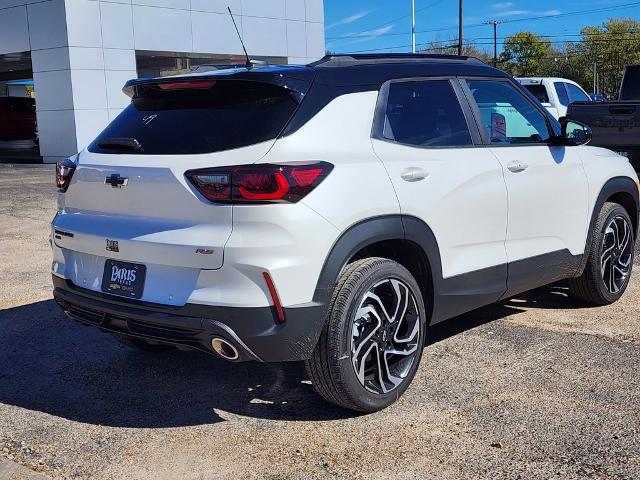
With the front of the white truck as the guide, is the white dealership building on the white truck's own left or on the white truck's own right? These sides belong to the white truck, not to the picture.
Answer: on the white truck's own left

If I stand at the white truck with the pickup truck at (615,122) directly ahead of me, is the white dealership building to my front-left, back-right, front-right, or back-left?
back-right

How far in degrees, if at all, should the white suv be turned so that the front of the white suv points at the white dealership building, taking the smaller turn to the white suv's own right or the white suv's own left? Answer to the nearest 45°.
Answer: approximately 45° to the white suv's own left

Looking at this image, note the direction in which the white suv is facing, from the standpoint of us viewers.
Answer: facing away from the viewer and to the right of the viewer

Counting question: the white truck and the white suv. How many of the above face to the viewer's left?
0

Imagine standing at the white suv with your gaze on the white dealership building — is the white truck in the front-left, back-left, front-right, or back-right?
front-right

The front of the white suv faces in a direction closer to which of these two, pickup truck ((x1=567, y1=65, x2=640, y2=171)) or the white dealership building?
the pickup truck

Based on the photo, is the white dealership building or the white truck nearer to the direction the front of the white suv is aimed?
the white truck

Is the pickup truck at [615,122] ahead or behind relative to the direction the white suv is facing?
ahead
